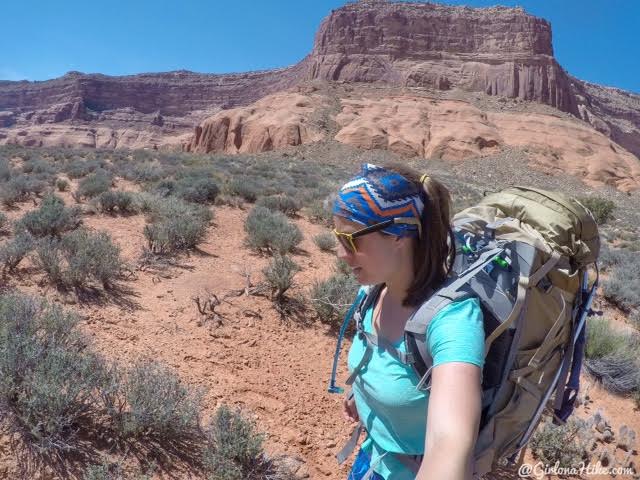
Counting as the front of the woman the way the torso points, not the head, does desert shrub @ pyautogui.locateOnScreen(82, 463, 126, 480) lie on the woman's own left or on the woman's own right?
on the woman's own right

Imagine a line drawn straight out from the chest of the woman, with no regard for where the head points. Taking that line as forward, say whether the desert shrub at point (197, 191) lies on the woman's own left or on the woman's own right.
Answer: on the woman's own right

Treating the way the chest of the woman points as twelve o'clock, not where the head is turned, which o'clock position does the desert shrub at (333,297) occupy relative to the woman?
The desert shrub is roughly at 4 o'clock from the woman.

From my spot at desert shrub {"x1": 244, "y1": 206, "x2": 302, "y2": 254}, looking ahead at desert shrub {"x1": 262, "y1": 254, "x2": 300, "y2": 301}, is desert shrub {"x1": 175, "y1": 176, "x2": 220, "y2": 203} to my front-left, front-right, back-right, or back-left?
back-right

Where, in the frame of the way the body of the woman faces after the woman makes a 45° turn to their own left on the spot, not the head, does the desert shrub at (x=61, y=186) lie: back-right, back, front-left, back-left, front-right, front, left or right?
back-right

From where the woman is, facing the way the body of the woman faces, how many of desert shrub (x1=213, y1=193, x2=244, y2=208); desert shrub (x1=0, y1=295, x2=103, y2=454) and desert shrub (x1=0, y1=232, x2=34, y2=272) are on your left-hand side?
0

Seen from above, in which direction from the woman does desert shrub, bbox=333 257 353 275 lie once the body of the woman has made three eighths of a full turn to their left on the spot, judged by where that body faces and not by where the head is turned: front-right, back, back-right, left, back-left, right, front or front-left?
left

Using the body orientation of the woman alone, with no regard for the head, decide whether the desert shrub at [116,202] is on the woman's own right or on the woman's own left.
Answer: on the woman's own right

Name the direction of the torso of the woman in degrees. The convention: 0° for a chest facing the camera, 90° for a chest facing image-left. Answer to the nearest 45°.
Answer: approximately 45°

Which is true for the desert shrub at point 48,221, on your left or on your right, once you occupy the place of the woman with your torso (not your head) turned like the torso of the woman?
on your right

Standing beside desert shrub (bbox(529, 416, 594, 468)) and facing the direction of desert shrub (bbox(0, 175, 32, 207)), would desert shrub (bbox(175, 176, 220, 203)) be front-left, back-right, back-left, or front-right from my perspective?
front-right

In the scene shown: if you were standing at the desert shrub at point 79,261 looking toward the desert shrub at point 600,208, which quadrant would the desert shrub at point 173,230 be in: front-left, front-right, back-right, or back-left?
front-left

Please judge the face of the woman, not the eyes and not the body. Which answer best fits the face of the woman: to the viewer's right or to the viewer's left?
to the viewer's left

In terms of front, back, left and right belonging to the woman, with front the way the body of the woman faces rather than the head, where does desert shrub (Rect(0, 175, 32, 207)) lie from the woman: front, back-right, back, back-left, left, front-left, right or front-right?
right
